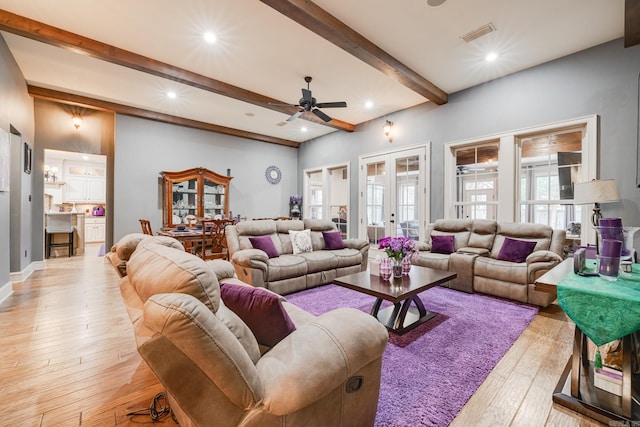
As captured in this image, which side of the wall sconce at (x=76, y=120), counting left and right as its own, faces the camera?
front

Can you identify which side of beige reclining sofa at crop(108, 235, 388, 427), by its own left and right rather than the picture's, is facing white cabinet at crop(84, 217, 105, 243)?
left

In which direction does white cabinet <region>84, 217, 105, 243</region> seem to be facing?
toward the camera

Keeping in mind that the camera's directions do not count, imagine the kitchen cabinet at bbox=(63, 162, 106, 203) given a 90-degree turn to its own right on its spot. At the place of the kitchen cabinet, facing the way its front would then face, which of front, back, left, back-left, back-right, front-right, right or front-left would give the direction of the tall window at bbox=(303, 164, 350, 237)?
back-left

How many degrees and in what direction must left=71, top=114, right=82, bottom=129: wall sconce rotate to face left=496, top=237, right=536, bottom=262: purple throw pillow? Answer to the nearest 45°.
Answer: approximately 45° to its left

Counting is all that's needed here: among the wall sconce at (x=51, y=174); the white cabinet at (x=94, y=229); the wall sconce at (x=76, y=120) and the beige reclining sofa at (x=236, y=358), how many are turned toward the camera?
3

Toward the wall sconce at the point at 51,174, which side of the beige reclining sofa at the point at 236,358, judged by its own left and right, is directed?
left

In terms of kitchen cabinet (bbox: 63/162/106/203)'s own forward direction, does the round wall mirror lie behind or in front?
in front

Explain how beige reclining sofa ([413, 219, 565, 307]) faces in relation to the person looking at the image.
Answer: facing the viewer and to the left of the viewer

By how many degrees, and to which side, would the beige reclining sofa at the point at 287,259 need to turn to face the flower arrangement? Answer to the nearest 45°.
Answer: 0° — it already faces it

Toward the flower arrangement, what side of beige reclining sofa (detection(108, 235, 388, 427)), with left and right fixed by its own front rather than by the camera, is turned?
front

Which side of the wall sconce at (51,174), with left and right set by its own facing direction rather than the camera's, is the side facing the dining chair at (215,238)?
front

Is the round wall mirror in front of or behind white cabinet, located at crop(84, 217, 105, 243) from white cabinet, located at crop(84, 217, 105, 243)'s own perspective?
in front

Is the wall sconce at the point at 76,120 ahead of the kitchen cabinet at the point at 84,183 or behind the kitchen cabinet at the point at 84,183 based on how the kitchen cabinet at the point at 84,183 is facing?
ahead

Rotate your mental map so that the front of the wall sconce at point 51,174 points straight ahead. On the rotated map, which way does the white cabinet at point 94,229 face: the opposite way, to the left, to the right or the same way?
the same way

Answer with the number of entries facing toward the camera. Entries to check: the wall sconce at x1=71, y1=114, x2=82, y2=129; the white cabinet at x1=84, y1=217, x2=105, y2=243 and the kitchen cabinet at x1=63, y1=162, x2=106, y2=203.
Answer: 3

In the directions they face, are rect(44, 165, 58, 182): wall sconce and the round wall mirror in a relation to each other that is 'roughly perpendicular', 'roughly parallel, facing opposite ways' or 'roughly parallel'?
roughly parallel
